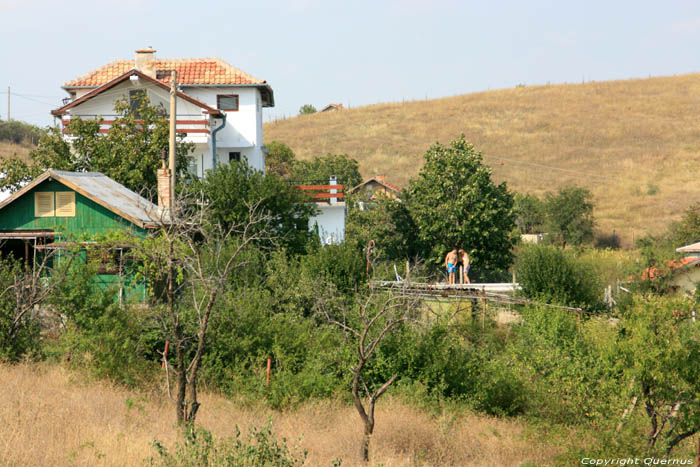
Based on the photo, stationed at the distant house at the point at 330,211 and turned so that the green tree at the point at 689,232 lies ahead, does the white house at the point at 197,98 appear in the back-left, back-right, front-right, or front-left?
back-left

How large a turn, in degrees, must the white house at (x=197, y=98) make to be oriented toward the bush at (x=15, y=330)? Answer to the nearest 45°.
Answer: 0° — it already faces it

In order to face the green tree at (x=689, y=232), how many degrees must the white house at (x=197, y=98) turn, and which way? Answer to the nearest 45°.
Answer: approximately 90° to its left

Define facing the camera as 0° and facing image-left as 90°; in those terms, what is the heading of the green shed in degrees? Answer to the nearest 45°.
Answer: approximately 0°

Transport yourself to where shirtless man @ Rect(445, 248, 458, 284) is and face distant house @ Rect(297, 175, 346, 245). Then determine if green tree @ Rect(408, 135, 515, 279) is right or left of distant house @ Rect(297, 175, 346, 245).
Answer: right

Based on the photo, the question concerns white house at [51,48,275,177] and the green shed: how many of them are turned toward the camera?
2

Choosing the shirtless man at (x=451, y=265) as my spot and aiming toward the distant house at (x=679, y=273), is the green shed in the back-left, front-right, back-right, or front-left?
back-right

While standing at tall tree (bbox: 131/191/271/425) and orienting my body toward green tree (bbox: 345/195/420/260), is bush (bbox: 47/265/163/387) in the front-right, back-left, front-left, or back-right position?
front-left
